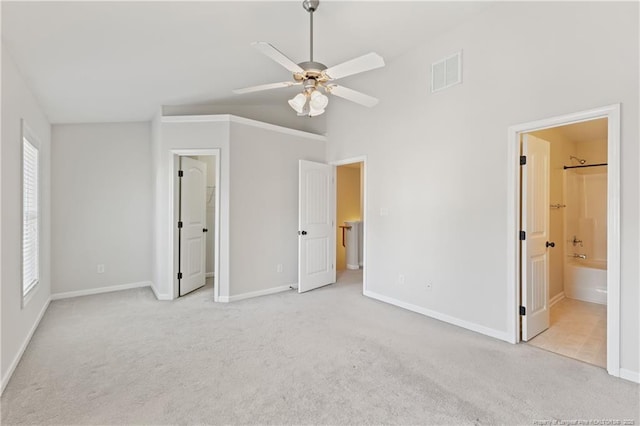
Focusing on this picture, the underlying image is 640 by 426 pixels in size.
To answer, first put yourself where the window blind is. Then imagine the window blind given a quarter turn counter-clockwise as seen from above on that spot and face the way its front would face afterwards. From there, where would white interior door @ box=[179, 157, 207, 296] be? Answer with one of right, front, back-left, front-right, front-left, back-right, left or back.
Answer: right

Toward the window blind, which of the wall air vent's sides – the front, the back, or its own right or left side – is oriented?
front

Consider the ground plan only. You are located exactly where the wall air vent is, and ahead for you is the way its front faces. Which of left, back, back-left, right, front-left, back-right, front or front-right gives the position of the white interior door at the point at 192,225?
front-right

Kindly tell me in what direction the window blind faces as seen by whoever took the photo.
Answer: facing to the right of the viewer

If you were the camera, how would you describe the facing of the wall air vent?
facing the viewer and to the left of the viewer

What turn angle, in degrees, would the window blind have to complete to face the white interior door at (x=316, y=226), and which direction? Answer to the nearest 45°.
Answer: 0° — it already faces it

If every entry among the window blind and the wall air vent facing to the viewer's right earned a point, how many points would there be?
1

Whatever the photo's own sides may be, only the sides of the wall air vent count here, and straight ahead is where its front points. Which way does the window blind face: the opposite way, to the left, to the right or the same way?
the opposite way
